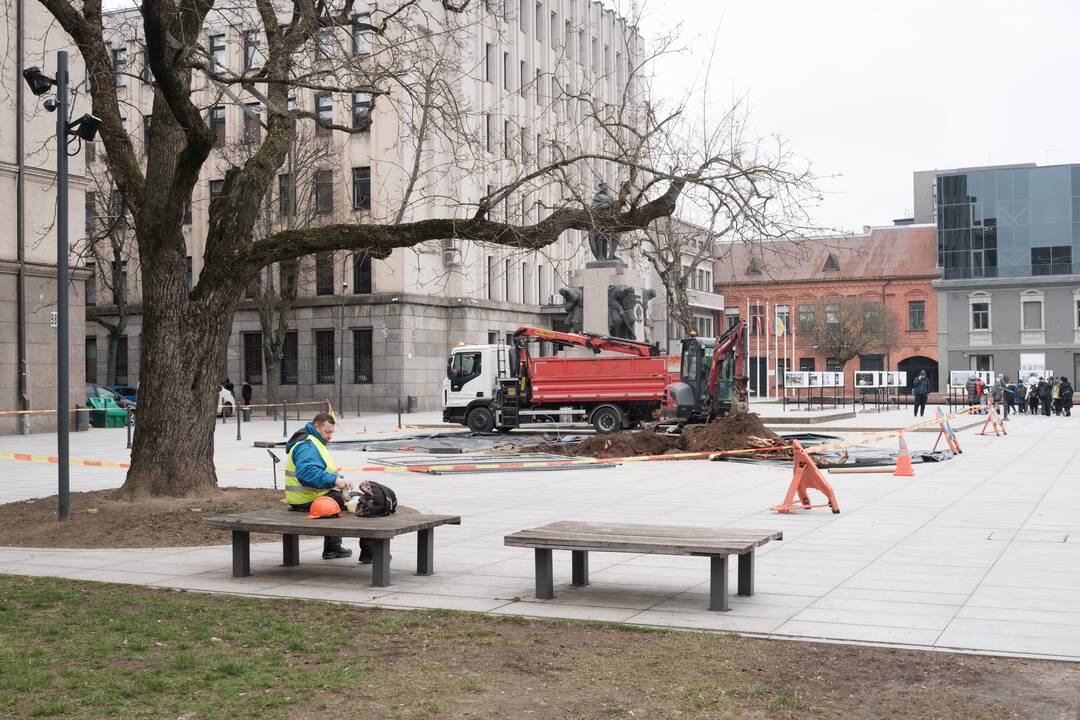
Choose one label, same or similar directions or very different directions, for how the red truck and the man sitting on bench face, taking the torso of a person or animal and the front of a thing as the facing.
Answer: very different directions

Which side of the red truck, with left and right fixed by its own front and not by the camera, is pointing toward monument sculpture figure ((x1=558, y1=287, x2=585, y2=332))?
right

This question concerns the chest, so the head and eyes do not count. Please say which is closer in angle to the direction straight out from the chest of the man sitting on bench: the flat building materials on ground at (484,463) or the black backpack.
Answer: the black backpack

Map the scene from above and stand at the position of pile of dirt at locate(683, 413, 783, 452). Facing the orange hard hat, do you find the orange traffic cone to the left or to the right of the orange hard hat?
left

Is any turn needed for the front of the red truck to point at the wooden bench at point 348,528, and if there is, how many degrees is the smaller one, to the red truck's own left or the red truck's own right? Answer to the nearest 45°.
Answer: approximately 90° to the red truck's own left

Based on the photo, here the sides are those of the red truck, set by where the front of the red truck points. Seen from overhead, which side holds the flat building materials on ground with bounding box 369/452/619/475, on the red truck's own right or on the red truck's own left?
on the red truck's own left

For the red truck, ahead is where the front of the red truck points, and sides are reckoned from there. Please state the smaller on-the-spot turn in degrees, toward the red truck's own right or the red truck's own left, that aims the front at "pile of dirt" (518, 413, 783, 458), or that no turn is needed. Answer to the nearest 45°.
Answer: approximately 90° to the red truck's own left

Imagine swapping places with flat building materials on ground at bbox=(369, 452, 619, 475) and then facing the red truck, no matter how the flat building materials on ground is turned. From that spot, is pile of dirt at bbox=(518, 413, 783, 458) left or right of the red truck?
right

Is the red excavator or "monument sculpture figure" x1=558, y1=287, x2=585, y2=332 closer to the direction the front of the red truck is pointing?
the monument sculpture figure

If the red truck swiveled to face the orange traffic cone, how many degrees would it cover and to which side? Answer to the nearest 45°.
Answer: approximately 90° to its left

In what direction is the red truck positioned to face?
to the viewer's left

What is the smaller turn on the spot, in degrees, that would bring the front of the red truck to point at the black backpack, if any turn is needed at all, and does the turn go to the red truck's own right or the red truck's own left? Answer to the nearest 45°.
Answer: approximately 90° to the red truck's own left

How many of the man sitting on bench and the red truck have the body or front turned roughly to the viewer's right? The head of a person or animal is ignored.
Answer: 1

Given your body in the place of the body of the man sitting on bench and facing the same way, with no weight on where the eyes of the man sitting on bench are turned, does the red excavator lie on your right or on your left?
on your left

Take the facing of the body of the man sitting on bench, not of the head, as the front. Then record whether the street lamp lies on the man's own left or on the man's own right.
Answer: on the man's own left

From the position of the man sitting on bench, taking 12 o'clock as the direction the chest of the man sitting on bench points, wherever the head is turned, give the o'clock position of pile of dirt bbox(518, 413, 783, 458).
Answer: The pile of dirt is roughly at 10 o'clock from the man sitting on bench.

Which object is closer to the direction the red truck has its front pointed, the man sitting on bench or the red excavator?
the man sitting on bench

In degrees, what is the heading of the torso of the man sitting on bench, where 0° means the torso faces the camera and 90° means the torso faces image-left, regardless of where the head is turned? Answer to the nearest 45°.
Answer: approximately 270°
